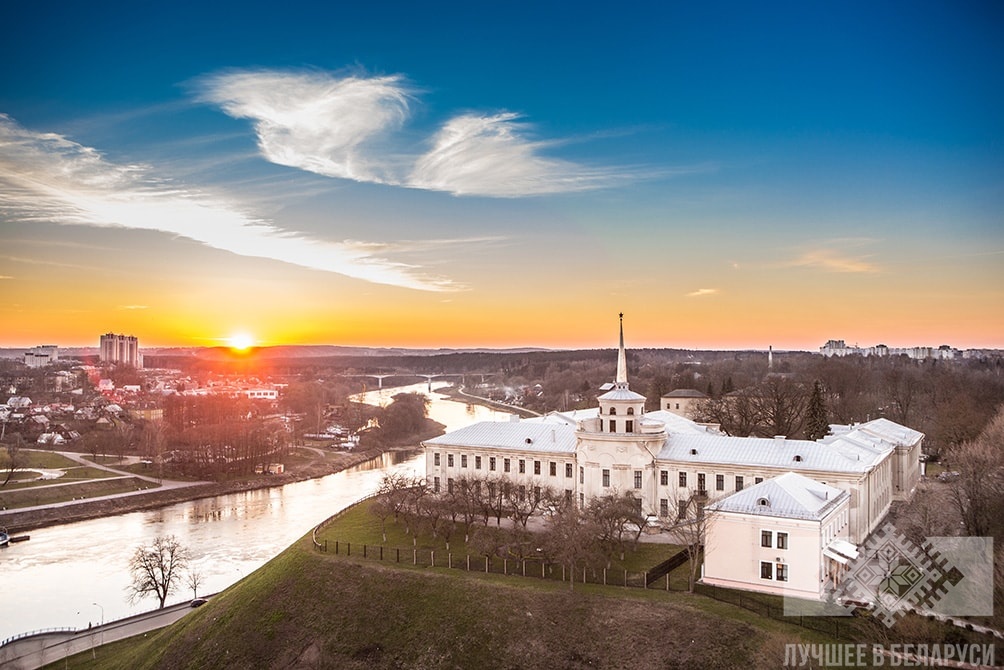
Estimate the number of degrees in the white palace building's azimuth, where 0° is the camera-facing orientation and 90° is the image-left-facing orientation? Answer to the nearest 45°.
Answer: approximately 45°

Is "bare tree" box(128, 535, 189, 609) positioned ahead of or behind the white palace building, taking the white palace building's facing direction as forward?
ahead

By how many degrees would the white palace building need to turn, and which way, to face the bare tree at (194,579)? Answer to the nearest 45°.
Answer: approximately 45° to its right

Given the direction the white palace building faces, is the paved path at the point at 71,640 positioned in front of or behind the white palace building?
in front
